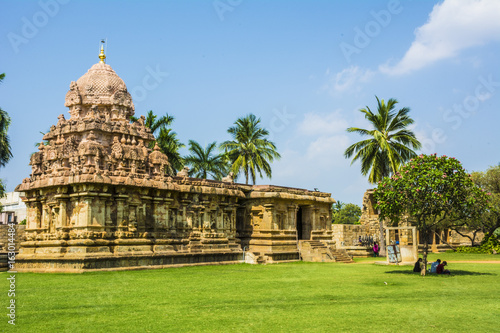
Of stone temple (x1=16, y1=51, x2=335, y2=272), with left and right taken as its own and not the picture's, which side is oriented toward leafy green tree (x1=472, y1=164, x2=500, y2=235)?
front

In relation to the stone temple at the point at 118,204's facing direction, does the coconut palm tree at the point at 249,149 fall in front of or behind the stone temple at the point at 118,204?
in front

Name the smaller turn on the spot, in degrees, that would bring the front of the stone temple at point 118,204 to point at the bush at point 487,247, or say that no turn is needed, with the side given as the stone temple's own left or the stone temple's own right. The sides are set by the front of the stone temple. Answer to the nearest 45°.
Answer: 0° — it already faces it

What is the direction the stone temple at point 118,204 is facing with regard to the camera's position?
facing away from the viewer and to the right of the viewer

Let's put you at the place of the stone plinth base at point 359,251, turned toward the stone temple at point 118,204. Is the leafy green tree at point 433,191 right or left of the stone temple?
left

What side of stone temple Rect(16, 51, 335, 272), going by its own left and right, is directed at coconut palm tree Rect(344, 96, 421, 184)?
front

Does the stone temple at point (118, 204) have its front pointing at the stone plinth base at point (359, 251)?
yes
